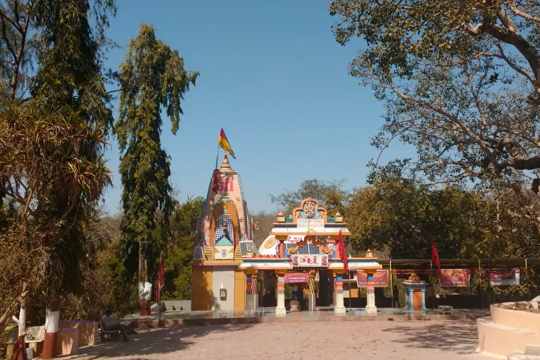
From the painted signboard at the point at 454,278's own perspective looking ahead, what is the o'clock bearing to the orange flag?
The orange flag is roughly at 3 o'clock from the painted signboard.

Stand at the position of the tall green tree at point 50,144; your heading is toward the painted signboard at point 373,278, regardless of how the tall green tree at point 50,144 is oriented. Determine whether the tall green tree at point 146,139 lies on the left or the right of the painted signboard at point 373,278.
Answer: left

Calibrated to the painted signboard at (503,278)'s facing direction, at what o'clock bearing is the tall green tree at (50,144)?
The tall green tree is roughly at 1 o'clock from the painted signboard.

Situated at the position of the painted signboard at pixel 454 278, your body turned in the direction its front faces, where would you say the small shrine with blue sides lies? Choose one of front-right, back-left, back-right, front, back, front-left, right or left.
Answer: front-right

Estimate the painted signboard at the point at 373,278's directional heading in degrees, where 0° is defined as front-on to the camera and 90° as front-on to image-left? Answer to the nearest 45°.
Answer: approximately 0°

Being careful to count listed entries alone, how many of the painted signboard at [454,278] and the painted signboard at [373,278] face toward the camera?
2

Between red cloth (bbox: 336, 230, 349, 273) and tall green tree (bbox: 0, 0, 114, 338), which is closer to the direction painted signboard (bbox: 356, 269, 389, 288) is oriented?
the tall green tree

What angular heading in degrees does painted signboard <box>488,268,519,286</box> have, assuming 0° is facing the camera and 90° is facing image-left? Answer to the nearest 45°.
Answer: approximately 0°

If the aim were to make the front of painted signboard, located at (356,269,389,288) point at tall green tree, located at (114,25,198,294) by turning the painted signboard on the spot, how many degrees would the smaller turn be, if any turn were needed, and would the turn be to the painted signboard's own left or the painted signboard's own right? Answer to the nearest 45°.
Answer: approximately 45° to the painted signboard's own right

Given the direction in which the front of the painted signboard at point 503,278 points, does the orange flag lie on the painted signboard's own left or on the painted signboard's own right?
on the painted signboard's own right

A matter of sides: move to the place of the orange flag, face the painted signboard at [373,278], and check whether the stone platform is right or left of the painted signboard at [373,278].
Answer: right
